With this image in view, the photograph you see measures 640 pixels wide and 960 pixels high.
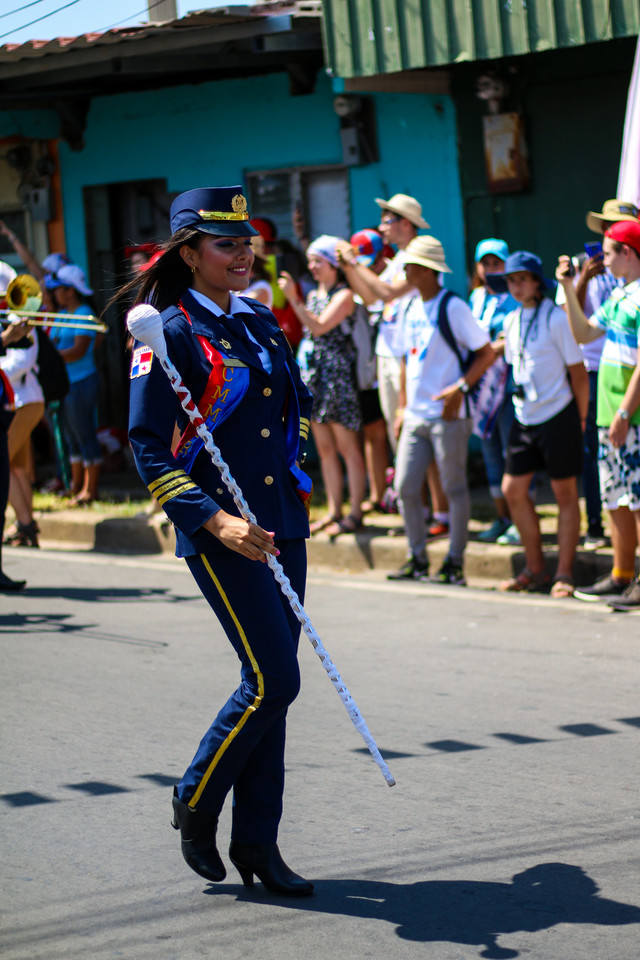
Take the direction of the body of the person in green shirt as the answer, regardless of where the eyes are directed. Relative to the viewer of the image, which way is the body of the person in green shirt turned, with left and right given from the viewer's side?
facing to the left of the viewer

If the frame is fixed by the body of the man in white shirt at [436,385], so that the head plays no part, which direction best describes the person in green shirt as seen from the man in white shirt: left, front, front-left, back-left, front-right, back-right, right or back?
left

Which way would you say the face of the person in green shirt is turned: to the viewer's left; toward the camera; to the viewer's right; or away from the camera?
to the viewer's left

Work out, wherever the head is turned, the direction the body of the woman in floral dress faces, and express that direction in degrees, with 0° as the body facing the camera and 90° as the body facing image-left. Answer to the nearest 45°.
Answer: approximately 90°

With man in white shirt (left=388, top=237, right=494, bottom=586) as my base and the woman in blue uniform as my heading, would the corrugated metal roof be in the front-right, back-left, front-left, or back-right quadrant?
back-right

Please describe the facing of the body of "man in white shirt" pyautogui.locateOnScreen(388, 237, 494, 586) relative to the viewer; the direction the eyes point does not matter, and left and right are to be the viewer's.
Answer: facing the viewer and to the left of the viewer
